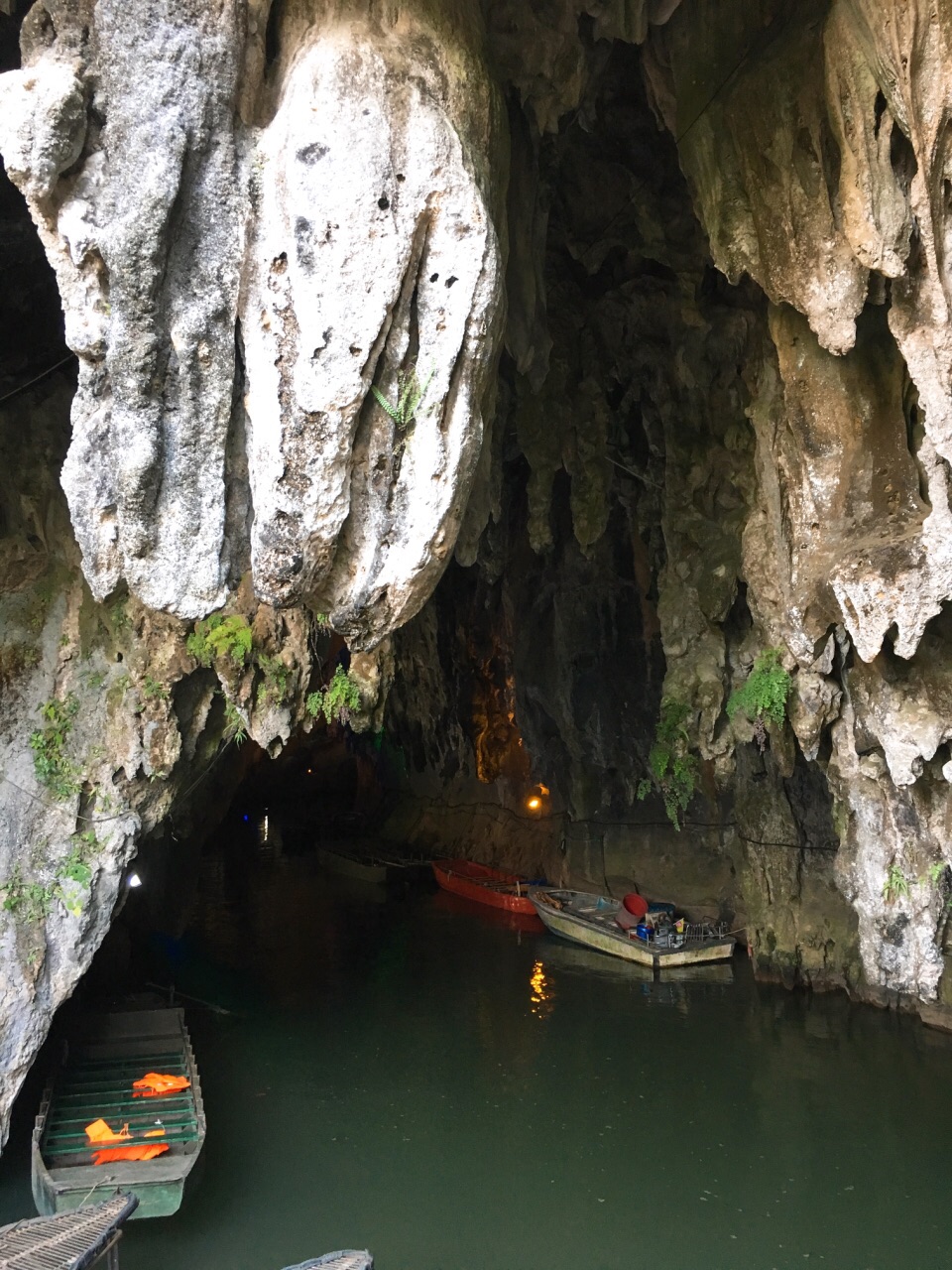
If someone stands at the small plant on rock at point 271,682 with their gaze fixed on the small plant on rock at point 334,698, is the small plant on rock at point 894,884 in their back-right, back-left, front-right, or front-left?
front-right

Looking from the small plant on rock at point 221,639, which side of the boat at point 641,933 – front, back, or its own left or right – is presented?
left

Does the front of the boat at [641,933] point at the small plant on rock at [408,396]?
no

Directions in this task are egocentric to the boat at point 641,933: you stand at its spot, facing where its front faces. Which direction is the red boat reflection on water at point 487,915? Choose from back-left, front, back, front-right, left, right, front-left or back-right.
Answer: front

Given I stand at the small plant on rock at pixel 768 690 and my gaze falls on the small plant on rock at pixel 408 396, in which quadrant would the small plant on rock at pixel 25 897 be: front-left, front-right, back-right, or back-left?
front-right

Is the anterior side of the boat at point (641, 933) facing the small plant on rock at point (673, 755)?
no

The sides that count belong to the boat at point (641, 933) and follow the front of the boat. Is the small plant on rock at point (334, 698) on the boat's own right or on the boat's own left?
on the boat's own left

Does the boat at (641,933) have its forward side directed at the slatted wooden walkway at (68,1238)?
no

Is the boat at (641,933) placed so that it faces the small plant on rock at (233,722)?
no

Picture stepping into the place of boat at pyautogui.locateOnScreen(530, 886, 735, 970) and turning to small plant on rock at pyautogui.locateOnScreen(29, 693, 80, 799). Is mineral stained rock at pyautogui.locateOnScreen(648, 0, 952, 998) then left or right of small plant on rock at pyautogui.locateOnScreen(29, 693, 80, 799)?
left

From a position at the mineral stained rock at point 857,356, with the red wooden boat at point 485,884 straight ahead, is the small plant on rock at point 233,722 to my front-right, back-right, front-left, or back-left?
front-left

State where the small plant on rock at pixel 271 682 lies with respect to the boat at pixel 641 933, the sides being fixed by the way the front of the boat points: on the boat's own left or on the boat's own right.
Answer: on the boat's own left

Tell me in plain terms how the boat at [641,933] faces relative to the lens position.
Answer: facing away from the viewer and to the left of the viewer

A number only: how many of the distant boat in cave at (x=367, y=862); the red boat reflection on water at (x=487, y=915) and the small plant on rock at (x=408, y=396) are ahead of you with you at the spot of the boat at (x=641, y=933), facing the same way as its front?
2

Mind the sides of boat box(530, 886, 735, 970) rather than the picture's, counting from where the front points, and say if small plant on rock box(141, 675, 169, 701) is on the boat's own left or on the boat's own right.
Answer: on the boat's own left

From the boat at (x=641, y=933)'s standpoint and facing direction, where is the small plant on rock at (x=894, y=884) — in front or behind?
behind
